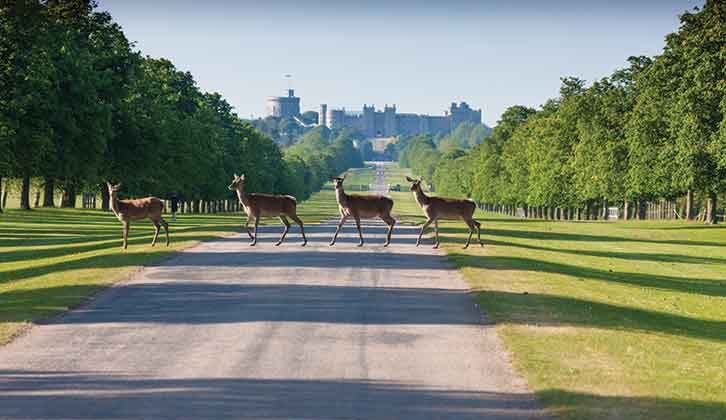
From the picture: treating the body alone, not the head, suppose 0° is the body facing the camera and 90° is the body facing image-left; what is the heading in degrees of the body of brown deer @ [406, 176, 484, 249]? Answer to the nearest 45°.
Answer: approximately 90°
